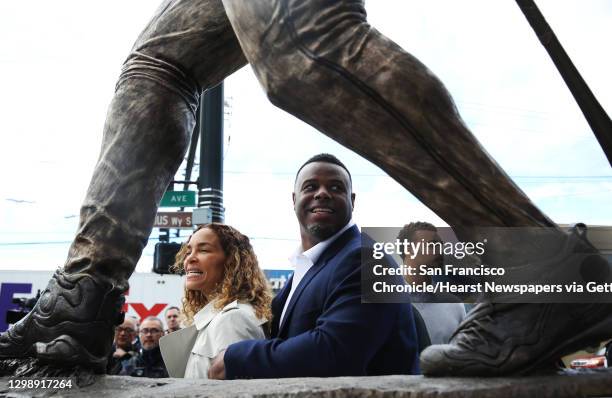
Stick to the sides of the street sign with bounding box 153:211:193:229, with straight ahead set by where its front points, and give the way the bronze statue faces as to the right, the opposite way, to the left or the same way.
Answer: to the right

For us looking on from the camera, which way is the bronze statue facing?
facing to the left of the viewer

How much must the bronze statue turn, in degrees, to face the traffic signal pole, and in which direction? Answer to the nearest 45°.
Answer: approximately 90° to its right

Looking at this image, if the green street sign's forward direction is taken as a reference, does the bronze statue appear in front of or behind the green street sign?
in front

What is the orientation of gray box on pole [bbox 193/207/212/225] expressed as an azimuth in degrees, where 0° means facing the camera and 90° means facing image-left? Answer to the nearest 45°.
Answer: approximately 0°

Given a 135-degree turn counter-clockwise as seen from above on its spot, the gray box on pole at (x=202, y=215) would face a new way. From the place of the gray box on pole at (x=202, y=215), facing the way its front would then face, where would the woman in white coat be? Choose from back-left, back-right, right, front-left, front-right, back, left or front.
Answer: back-right

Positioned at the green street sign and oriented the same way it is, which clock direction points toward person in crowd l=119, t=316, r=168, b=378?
The person in crowd is roughly at 12 o'clock from the green street sign.

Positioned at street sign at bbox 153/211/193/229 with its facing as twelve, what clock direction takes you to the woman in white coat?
The woman in white coat is roughly at 12 o'clock from the street sign.

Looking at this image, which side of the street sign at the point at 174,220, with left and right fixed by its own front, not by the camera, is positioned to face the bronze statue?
front

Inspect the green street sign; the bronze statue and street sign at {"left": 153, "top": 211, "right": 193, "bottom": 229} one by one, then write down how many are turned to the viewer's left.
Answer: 1
